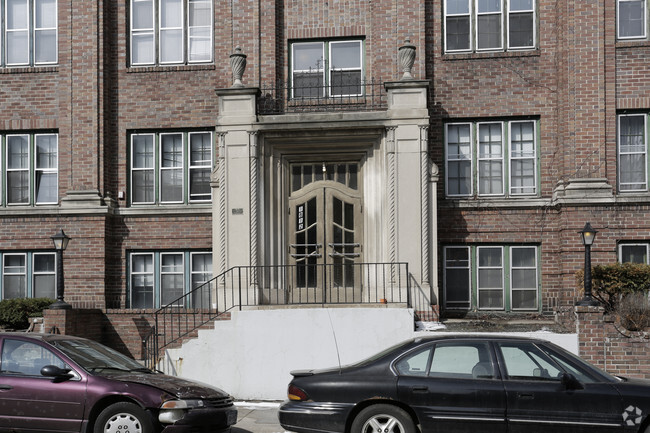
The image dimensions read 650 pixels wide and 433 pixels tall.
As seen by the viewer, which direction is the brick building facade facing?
toward the camera

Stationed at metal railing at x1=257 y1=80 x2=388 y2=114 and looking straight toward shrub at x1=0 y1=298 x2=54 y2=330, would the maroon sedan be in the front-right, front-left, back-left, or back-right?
front-left

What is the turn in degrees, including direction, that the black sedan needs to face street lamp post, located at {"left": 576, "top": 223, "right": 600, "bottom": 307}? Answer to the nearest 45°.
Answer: approximately 90° to its left

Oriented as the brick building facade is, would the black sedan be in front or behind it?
in front

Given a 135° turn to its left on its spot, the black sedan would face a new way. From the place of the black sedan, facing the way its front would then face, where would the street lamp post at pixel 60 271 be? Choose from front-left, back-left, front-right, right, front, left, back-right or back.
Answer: front

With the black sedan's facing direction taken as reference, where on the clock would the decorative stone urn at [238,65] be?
The decorative stone urn is roughly at 8 o'clock from the black sedan.

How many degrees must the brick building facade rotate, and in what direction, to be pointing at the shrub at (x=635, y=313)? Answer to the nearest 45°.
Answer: approximately 45° to its left

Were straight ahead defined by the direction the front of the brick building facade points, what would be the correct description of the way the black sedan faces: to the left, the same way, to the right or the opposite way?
to the left

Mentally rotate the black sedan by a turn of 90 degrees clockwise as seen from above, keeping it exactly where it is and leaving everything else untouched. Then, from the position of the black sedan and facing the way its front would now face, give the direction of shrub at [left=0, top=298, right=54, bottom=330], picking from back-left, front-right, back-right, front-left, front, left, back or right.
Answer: back-right

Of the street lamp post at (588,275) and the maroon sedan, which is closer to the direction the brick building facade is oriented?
the maroon sedan

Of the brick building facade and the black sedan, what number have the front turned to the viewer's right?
1

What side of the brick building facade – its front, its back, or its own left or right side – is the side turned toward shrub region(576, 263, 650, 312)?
left

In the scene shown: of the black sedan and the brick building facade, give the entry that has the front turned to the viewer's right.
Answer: the black sedan

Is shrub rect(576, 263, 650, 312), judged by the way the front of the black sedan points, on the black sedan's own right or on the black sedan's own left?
on the black sedan's own left

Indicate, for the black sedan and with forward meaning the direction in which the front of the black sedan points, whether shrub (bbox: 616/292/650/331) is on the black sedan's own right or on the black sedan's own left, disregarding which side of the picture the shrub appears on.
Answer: on the black sedan's own left

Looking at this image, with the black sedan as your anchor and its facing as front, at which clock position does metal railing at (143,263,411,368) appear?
The metal railing is roughly at 8 o'clock from the black sedan.

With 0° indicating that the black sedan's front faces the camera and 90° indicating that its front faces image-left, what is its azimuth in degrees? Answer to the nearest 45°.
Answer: approximately 270°
